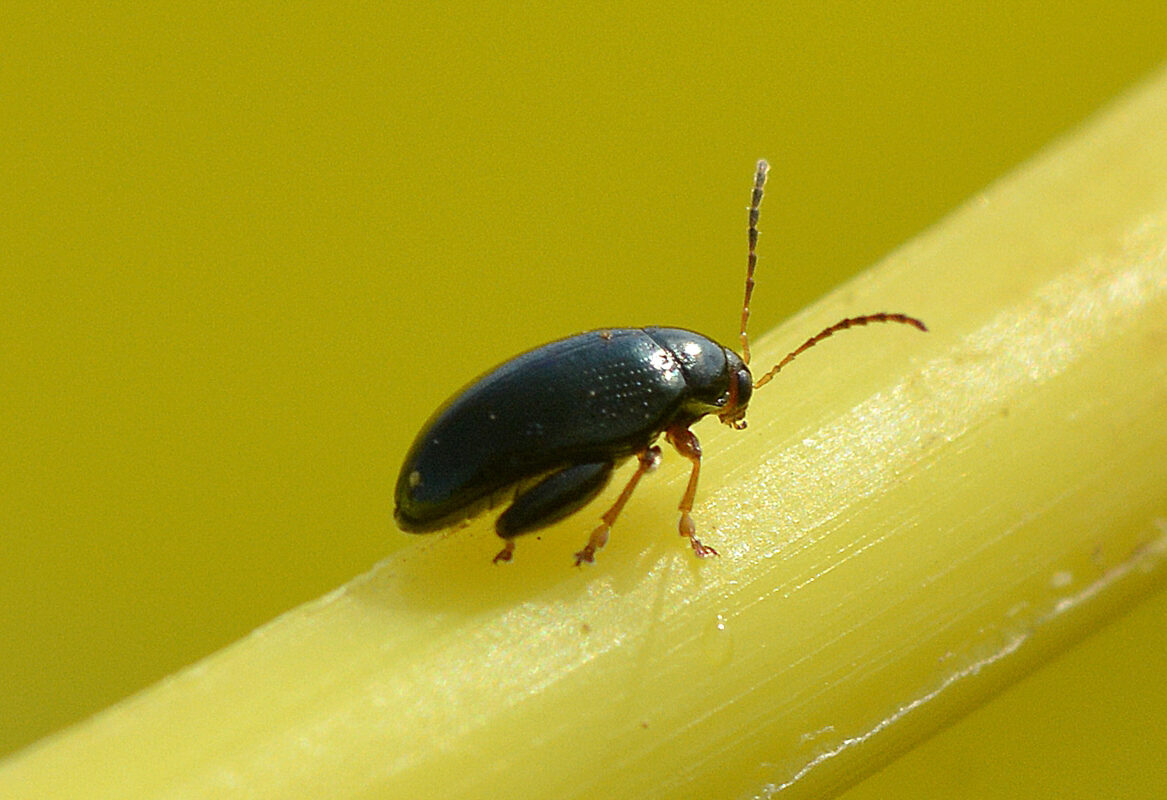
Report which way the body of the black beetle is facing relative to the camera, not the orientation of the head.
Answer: to the viewer's right
